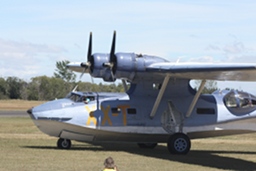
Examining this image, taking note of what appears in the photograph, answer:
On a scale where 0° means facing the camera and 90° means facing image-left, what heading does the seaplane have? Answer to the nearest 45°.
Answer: approximately 90°
